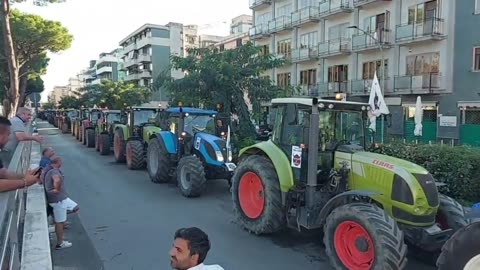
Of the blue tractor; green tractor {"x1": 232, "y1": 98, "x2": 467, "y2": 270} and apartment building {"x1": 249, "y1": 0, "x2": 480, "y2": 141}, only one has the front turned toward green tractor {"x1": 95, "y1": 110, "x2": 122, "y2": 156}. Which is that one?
the apartment building

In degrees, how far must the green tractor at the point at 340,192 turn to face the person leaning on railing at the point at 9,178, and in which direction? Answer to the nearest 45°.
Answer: approximately 90° to its right

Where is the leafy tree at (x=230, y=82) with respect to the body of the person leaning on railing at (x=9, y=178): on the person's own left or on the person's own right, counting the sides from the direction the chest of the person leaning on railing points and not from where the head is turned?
on the person's own left

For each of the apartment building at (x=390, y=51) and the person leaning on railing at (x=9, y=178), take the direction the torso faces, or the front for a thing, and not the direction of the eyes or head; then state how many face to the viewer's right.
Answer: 1

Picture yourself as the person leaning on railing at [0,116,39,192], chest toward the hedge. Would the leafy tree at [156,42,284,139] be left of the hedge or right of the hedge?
left

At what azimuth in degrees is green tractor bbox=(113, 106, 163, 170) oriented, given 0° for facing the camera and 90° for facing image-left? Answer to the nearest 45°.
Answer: approximately 315°

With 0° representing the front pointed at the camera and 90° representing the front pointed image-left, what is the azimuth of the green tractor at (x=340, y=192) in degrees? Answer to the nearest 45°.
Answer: approximately 315°

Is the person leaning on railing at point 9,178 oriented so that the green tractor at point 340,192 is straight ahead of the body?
yes

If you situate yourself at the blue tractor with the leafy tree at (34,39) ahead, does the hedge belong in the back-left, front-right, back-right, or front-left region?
back-right

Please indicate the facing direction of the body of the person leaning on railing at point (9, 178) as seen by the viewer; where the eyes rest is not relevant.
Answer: to the viewer's right

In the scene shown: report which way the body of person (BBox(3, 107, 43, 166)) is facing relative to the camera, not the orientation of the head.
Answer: to the viewer's right
